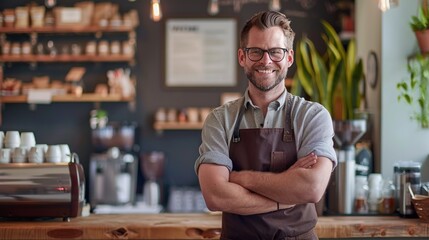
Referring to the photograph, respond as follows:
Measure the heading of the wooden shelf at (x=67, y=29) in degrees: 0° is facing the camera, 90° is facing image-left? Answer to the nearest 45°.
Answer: approximately 0°

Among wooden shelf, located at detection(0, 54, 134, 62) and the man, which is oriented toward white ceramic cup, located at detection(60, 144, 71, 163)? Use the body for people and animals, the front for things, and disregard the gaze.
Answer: the wooden shelf

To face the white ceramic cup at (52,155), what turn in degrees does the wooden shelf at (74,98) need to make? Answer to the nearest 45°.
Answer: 0° — it already faces it

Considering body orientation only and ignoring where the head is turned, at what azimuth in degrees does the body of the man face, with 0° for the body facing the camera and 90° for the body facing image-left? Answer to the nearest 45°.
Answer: approximately 0°

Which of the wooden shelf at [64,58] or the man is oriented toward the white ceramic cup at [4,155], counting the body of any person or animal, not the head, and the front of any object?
the wooden shelf

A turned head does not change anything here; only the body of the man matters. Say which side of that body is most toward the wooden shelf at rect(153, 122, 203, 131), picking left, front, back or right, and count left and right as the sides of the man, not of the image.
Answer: back

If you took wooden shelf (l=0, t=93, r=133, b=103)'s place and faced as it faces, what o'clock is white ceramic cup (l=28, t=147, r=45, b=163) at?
The white ceramic cup is roughly at 12 o'clock from the wooden shelf.

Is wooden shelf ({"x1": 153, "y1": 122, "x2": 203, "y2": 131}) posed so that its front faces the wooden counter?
yes

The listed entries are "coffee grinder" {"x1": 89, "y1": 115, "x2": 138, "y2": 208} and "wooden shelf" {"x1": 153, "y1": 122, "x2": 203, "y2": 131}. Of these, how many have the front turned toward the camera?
2
